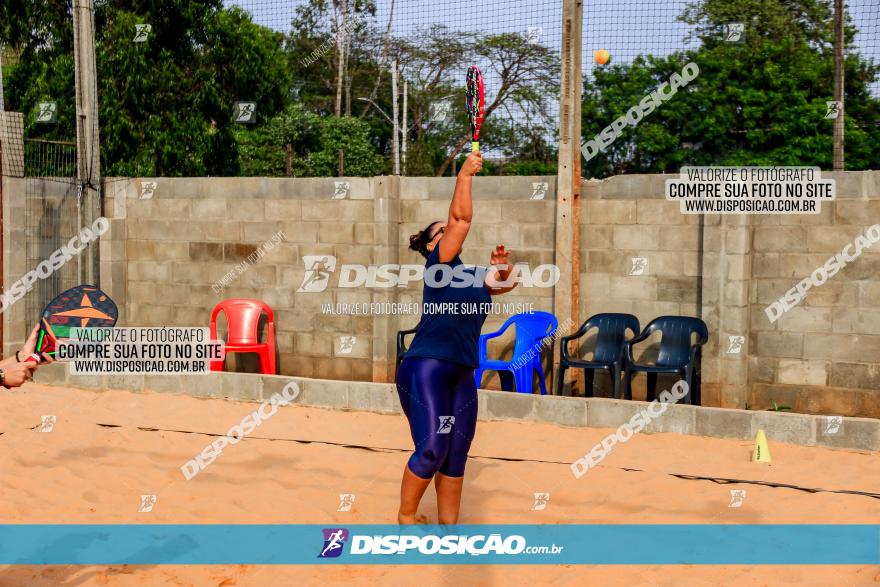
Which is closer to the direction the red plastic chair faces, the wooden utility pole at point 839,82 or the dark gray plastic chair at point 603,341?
the dark gray plastic chair

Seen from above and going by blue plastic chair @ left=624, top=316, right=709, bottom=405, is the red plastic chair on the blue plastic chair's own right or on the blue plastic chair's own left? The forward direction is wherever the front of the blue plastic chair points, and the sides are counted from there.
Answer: on the blue plastic chair's own right

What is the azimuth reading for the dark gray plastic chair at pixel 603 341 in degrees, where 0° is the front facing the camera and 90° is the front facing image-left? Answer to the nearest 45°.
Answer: approximately 45°

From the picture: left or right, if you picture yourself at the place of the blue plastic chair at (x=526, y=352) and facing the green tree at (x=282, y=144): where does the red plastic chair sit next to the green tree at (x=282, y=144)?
left

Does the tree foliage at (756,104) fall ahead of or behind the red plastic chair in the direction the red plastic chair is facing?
behind

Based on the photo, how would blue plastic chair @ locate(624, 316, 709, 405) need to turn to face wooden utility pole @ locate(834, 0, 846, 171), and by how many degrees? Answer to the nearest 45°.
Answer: approximately 135° to its right

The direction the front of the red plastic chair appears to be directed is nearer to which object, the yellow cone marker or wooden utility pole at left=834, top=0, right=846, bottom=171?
the yellow cone marker

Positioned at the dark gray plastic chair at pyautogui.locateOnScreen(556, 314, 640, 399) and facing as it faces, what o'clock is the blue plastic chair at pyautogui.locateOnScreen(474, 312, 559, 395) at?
The blue plastic chair is roughly at 2 o'clock from the dark gray plastic chair.

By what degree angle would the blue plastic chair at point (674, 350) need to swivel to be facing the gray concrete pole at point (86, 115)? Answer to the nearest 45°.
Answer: approximately 45° to its right

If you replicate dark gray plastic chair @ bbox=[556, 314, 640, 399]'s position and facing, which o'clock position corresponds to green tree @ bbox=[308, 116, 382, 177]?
The green tree is roughly at 4 o'clock from the dark gray plastic chair.
